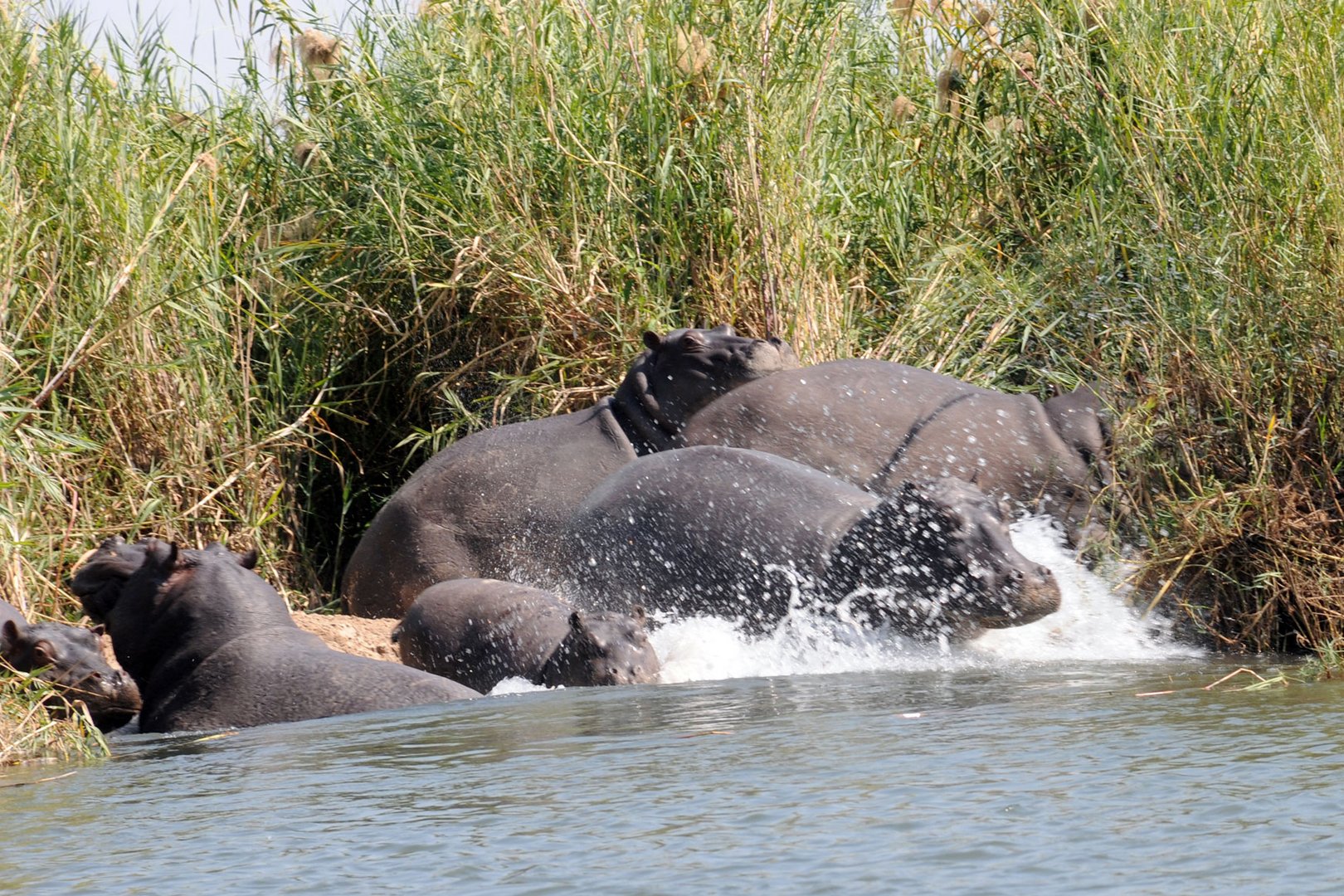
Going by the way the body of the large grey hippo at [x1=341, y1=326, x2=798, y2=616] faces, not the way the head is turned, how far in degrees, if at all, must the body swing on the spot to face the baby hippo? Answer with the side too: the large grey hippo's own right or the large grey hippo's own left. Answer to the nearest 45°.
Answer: approximately 90° to the large grey hippo's own right

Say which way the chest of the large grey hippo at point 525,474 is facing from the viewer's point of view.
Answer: to the viewer's right

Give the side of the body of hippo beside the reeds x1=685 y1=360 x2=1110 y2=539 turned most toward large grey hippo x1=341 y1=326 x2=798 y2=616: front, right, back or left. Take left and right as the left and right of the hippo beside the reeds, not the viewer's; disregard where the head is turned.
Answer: back

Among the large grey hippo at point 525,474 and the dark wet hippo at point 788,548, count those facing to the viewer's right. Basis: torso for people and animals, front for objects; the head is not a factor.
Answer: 2

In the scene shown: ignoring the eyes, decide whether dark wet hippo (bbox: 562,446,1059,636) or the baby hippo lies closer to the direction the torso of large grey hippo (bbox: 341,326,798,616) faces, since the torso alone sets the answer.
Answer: the dark wet hippo

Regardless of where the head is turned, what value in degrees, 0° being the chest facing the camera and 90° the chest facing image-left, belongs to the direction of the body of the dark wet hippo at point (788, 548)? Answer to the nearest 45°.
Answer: approximately 270°

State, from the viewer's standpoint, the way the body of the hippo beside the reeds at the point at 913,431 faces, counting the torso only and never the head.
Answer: to the viewer's right

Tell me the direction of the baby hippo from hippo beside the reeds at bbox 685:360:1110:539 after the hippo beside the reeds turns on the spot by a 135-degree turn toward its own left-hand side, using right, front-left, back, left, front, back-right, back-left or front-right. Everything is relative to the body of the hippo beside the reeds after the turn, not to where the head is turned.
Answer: left
